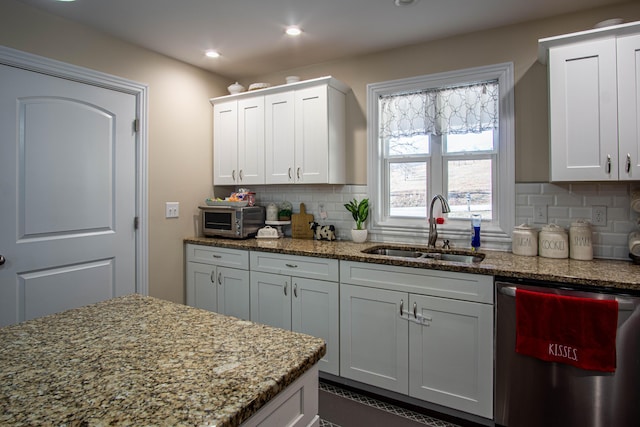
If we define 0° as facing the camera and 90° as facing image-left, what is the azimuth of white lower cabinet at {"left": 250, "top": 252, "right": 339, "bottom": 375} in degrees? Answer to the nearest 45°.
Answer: approximately 45°

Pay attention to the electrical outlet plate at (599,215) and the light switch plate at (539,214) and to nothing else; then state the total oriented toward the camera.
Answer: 2

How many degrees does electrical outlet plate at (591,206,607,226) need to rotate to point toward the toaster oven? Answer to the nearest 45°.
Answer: approximately 90° to its right

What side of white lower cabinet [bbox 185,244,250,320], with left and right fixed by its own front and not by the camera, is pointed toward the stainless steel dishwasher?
left

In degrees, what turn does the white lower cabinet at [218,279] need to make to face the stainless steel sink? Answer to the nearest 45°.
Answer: approximately 90° to its left

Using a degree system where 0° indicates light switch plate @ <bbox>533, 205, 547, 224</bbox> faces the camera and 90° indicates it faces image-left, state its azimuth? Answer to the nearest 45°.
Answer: approximately 0°

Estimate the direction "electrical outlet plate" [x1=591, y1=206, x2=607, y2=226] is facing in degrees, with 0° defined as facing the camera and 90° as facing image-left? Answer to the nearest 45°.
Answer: approximately 0°

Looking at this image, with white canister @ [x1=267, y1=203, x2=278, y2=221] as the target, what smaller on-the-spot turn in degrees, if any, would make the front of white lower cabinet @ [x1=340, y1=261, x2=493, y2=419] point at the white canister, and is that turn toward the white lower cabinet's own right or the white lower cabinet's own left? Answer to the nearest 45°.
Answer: approximately 90° to the white lower cabinet's own right
